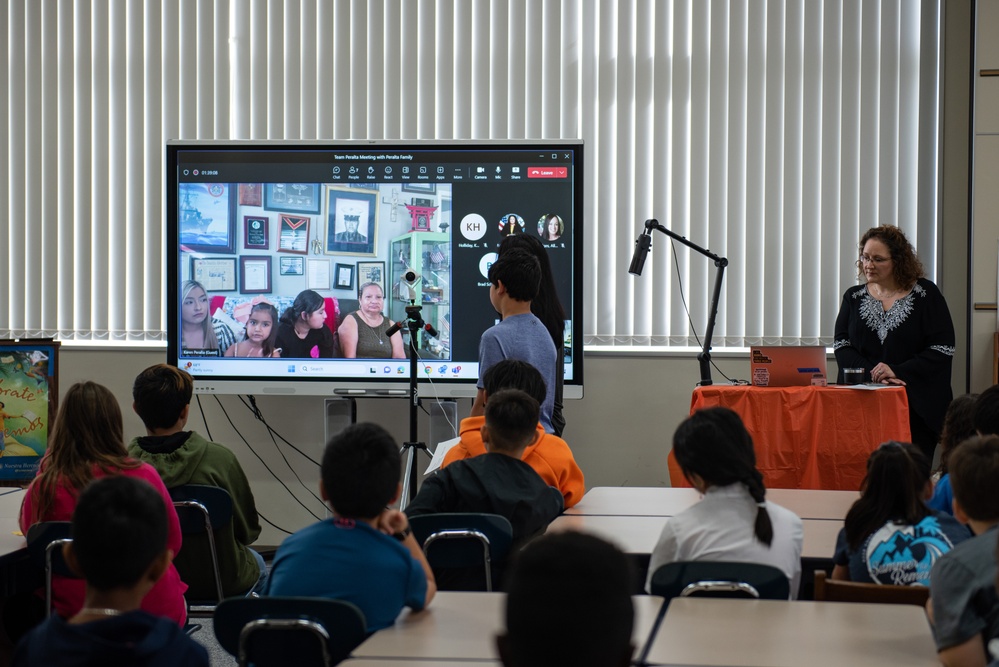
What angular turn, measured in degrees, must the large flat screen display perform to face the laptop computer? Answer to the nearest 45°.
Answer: approximately 45° to its left

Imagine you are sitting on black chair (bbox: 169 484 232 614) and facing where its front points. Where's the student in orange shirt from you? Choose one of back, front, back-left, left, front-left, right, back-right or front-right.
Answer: right

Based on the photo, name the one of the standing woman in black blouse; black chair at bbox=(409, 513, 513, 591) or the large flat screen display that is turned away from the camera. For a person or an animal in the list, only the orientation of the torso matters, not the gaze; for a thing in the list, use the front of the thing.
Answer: the black chair

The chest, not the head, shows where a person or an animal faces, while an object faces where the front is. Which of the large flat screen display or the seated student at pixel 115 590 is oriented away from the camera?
the seated student

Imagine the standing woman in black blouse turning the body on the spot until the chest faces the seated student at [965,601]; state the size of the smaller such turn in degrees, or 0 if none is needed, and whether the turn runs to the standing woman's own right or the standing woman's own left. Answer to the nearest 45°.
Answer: approximately 45° to the standing woman's own left

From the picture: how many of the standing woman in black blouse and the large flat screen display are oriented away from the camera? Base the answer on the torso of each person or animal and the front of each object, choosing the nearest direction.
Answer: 0

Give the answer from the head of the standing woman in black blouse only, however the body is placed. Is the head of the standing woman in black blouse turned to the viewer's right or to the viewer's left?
to the viewer's left

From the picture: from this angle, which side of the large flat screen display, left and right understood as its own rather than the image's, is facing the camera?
front

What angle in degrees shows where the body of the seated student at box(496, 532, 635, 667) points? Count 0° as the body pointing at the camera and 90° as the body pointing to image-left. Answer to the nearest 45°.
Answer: approximately 180°

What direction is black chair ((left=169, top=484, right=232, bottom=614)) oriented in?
away from the camera

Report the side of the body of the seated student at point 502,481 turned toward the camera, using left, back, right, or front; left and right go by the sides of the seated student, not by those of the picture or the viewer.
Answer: back

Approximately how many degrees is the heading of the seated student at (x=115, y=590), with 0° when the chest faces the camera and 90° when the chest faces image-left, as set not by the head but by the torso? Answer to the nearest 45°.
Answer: approximately 180°

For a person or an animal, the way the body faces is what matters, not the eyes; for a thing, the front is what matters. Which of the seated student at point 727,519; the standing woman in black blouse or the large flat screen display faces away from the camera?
the seated student

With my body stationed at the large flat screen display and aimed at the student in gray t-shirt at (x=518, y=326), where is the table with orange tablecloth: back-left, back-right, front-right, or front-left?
front-left

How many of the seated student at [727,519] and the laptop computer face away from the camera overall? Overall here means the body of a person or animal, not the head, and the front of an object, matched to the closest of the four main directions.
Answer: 2

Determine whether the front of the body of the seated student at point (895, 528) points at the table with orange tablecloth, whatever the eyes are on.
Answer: yes

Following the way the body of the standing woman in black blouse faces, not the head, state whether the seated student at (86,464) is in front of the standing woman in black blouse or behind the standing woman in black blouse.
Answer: in front

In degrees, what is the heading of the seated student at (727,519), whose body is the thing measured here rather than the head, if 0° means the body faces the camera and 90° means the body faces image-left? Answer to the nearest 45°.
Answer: approximately 180°

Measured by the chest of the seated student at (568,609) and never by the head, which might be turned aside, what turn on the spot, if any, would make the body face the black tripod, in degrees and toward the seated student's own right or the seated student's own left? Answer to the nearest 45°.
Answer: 0° — they already face it
